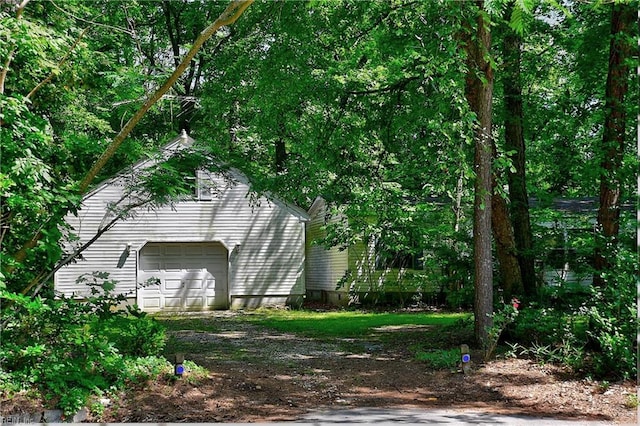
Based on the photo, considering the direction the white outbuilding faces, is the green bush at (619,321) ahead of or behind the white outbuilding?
ahead

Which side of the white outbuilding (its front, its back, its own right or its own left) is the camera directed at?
front

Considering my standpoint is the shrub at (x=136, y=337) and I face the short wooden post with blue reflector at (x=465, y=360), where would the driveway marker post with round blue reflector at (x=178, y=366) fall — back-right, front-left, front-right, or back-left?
front-right

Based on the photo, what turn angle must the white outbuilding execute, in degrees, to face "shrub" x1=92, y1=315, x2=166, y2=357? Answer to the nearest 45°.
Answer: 0° — it already faces it

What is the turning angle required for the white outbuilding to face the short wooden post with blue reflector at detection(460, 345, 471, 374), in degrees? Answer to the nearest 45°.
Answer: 0° — it already faces it

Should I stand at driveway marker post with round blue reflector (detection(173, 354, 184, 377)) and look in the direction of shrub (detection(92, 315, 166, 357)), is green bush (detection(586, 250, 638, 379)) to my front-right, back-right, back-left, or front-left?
back-right

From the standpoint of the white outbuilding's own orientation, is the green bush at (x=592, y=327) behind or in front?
in front

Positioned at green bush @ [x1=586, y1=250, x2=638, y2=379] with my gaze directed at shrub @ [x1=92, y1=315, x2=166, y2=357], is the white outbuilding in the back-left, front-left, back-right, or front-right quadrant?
front-right

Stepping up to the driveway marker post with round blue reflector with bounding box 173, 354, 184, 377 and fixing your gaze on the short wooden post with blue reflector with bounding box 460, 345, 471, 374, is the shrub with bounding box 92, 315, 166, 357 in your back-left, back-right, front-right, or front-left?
back-left

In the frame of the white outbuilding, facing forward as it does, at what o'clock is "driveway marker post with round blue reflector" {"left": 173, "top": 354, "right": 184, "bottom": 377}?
The driveway marker post with round blue reflector is roughly at 12 o'clock from the white outbuilding.
